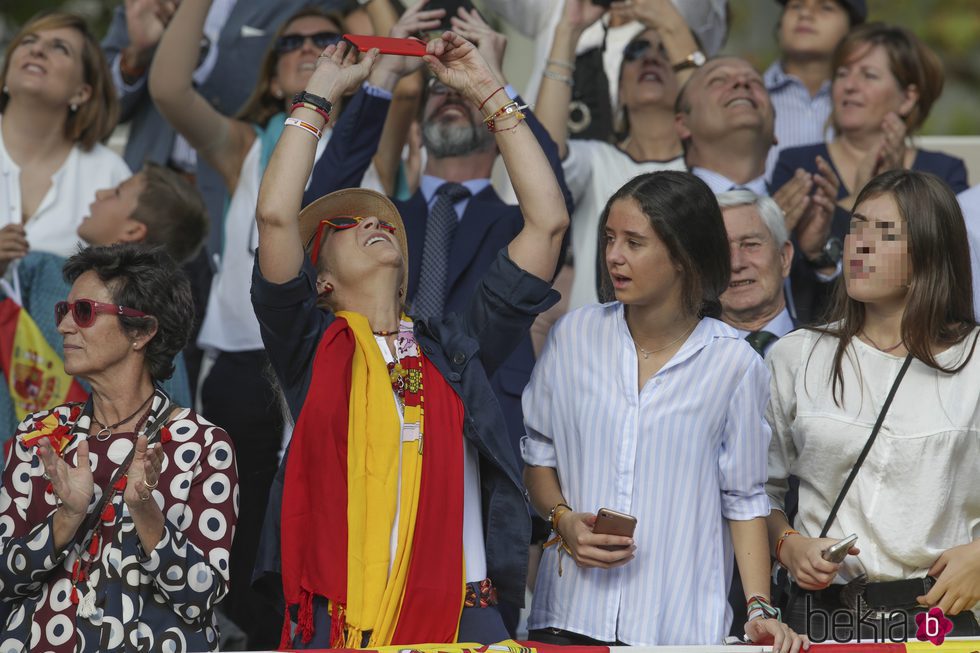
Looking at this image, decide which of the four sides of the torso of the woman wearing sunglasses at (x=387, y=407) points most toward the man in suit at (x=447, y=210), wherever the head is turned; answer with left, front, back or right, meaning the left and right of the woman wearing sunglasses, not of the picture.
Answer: back

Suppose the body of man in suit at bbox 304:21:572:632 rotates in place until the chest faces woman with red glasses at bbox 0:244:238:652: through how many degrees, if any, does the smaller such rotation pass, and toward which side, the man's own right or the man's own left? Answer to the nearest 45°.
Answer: approximately 45° to the man's own right

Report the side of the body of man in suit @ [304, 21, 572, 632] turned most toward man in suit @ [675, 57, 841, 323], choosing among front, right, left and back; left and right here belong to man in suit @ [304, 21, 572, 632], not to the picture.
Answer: left

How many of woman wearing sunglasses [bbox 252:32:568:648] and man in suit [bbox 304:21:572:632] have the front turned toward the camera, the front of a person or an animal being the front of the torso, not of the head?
2

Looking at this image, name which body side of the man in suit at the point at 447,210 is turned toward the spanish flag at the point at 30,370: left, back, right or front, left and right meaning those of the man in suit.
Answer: right

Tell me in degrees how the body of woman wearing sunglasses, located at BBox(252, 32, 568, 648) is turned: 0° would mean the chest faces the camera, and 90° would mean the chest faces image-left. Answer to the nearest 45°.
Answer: approximately 0°

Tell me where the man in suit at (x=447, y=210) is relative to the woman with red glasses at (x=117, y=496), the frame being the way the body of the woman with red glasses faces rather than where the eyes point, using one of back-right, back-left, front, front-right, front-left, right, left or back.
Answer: back

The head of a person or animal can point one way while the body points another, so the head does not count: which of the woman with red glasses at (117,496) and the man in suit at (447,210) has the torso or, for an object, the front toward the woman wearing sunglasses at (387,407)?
the man in suit

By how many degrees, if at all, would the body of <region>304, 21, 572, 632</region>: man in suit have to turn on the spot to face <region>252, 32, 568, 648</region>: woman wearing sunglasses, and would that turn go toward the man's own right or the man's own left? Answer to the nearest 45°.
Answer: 0° — they already face them
